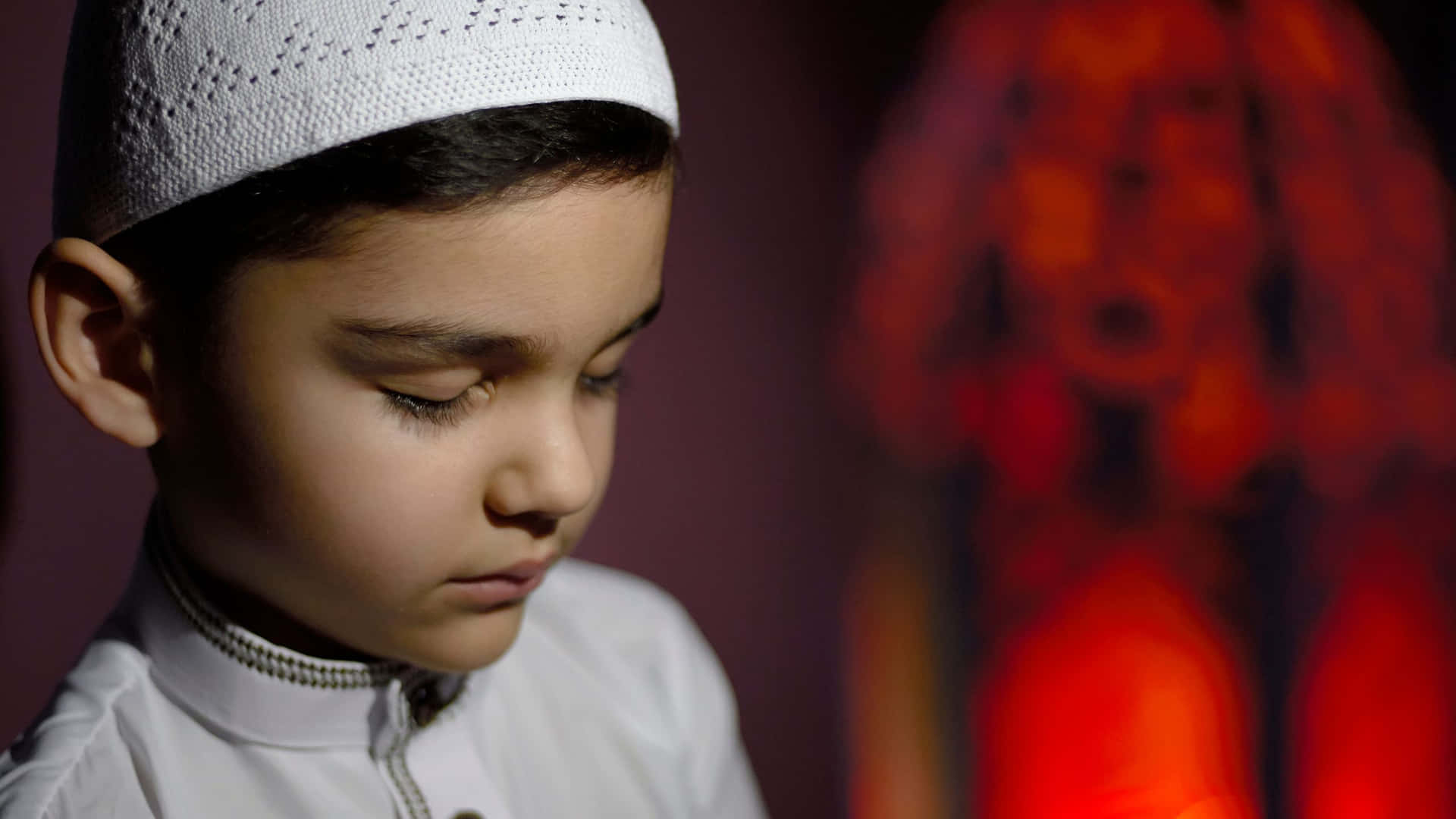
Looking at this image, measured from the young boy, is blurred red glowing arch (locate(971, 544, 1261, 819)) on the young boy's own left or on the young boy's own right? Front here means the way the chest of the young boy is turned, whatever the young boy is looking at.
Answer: on the young boy's own left

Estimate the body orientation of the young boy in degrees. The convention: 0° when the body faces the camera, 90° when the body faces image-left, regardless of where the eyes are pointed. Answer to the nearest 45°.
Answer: approximately 315°

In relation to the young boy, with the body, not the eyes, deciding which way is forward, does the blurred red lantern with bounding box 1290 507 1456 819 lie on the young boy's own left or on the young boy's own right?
on the young boy's own left

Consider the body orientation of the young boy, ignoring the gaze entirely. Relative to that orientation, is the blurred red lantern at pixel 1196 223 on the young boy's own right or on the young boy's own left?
on the young boy's own left
